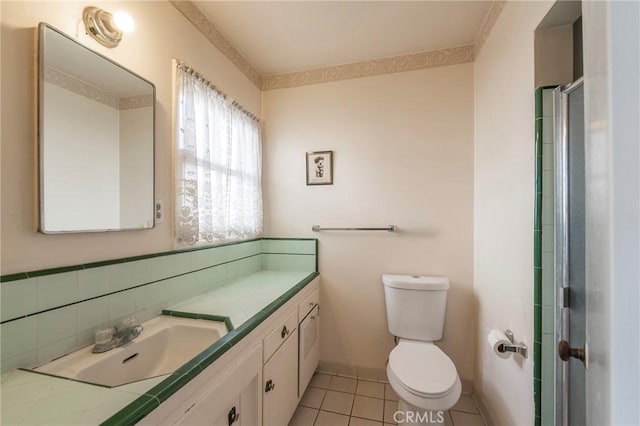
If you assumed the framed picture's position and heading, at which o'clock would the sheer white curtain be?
The sheer white curtain is roughly at 2 o'clock from the framed picture.

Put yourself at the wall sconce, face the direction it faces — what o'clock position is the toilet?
The toilet is roughly at 11 o'clock from the wall sconce.

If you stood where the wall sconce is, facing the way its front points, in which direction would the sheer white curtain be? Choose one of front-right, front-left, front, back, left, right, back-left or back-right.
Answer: left

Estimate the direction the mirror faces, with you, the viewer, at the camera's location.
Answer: facing the viewer and to the right of the viewer

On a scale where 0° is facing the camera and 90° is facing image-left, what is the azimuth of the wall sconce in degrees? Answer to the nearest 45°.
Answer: approximately 315°

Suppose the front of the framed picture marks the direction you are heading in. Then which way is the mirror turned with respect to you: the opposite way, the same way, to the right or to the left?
to the left

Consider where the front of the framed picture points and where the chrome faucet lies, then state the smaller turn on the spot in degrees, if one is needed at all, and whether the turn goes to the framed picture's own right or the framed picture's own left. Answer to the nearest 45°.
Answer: approximately 45° to the framed picture's own right

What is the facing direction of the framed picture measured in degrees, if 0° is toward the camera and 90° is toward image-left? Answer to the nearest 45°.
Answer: approximately 0°

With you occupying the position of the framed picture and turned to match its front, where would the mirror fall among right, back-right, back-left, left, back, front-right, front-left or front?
front-right

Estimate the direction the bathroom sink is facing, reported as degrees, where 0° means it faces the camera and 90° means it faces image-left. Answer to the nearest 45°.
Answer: approximately 315°
